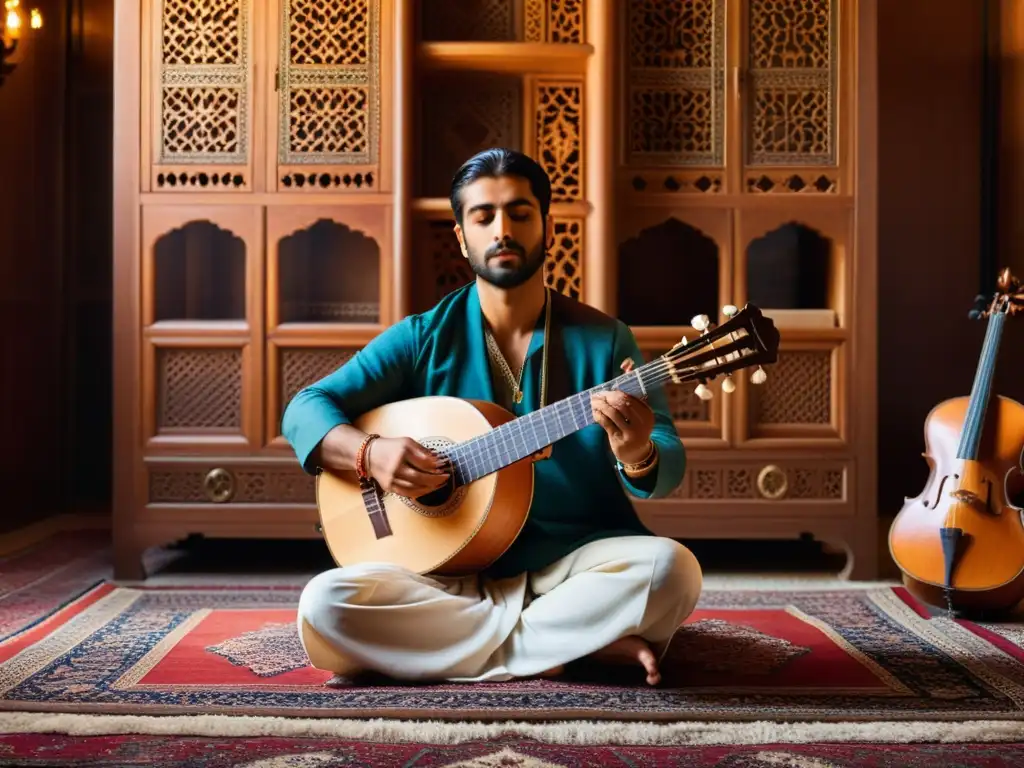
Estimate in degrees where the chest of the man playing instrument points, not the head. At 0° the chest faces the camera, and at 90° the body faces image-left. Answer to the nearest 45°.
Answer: approximately 0°

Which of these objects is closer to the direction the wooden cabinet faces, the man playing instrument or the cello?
the man playing instrument

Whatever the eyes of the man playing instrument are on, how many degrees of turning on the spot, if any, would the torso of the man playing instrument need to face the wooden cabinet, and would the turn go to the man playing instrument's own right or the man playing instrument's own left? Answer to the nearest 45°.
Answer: approximately 180°

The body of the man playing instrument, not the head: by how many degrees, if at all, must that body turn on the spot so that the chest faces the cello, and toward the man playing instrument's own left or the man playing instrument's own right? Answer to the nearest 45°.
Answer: approximately 90° to the man playing instrument's own left

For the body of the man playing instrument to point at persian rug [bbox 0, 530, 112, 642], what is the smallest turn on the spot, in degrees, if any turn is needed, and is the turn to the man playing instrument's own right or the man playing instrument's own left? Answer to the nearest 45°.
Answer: approximately 135° to the man playing instrument's own right

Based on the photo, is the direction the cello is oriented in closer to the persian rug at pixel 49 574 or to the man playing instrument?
the man playing instrument

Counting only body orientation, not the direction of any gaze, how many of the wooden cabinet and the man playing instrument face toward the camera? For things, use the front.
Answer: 2

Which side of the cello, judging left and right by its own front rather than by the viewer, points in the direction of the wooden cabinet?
right

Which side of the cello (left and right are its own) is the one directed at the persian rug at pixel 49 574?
right
